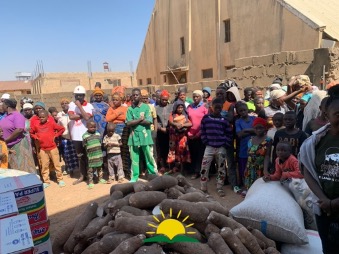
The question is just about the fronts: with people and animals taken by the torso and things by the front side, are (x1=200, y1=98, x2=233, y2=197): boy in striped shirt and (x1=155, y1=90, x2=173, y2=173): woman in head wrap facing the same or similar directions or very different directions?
same or similar directions

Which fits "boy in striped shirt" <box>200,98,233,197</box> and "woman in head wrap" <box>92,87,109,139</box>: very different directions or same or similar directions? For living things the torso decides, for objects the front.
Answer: same or similar directions

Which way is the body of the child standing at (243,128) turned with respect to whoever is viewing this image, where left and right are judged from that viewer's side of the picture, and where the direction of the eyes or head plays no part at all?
facing the viewer

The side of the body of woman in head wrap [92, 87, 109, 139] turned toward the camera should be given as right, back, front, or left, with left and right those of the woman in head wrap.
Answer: front

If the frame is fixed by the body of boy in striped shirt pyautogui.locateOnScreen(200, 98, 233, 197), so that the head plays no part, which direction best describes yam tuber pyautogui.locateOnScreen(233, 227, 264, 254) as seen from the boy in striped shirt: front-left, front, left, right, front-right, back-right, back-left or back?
front

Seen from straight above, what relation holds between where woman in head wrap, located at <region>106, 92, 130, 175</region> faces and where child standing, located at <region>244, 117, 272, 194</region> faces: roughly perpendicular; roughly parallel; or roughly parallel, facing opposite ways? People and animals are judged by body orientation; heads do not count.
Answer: roughly parallel

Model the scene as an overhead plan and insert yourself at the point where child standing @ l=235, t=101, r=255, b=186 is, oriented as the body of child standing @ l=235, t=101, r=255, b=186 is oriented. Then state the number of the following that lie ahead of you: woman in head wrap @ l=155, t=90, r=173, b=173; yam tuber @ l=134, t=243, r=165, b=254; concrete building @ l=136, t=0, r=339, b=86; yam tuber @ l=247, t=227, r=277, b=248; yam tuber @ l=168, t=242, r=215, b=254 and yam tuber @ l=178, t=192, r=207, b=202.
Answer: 4

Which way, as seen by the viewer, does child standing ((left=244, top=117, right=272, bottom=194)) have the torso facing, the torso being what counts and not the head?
toward the camera

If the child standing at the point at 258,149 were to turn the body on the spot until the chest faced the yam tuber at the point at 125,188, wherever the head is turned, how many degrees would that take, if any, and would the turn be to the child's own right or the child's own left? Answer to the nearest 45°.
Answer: approximately 45° to the child's own right

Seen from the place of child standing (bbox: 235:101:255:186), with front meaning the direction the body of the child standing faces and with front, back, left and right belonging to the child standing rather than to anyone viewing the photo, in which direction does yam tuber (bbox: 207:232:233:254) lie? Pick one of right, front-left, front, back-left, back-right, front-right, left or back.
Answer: front

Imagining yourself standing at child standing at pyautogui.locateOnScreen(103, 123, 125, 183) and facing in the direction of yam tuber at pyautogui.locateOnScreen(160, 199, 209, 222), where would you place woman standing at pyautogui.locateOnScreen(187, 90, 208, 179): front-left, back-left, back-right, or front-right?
front-left

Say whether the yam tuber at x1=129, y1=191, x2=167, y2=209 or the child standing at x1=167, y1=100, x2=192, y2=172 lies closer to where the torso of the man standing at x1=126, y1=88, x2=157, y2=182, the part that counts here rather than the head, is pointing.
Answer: the yam tuber

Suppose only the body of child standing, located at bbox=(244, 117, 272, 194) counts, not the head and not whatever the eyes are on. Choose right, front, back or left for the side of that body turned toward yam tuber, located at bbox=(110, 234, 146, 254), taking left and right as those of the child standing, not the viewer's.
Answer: front

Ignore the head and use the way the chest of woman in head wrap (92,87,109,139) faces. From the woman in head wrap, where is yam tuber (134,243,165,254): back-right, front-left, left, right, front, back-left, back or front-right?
front
